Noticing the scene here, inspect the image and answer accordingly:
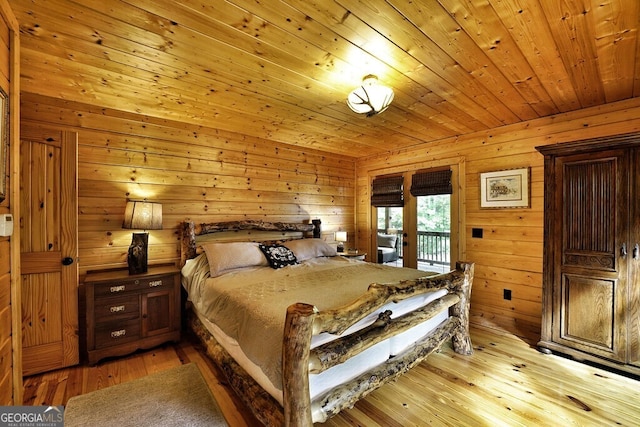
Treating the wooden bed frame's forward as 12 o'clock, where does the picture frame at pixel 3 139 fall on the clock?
The picture frame is roughly at 4 o'clock from the wooden bed frame.

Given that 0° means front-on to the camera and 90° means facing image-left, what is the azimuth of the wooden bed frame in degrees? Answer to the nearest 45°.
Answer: approximately 315°

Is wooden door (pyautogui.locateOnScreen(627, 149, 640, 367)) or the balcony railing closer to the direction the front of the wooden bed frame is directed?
the wooden door

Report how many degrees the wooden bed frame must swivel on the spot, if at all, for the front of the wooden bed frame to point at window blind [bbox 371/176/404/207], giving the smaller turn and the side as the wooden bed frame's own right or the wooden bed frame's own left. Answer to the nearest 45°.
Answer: approximately 135° to the wooden bed frame's own left

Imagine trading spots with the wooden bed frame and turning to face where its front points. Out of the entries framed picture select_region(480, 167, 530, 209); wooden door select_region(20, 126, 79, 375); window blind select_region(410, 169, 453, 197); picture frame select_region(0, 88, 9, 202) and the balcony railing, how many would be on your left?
3

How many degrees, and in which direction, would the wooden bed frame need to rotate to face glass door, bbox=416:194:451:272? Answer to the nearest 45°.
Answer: approximately 90° to its left

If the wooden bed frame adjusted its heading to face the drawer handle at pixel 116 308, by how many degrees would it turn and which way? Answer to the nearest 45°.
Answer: approximately 135° to its right

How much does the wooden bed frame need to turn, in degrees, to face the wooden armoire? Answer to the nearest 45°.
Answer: approximately 45° to its left

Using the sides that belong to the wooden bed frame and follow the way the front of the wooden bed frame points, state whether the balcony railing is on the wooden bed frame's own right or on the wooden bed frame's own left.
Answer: on the wooden bed frame's own left
